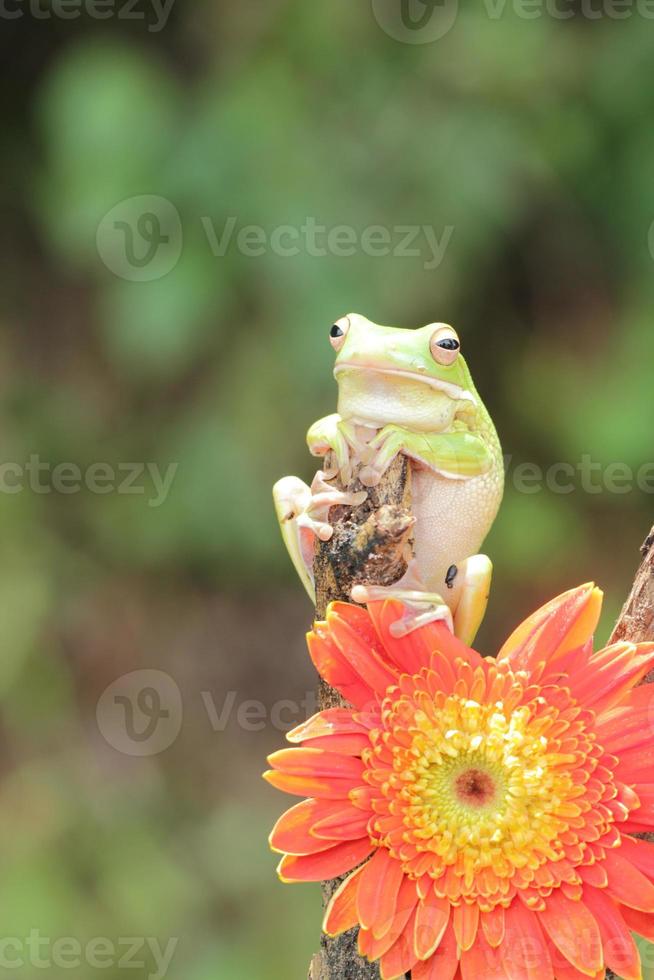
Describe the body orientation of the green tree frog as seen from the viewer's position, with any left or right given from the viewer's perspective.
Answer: facing the viewer and to the left of the viewer
